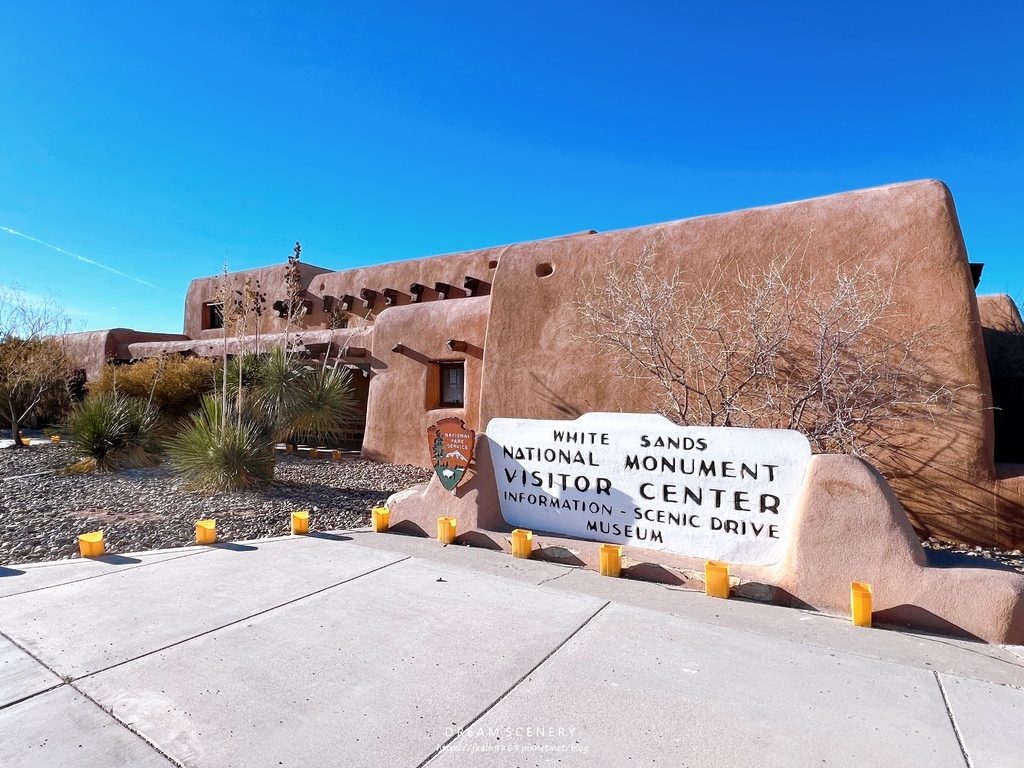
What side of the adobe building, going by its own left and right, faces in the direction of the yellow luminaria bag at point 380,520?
front

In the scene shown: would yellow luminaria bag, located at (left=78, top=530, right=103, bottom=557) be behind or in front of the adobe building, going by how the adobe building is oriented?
in front

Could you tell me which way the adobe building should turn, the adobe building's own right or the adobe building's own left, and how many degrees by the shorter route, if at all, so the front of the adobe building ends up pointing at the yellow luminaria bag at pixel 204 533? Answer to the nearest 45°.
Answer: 0° — it already faces it

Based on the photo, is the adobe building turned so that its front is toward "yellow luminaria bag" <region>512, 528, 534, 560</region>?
yes

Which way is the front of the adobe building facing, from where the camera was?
facing the viewer and to the left of the viewer

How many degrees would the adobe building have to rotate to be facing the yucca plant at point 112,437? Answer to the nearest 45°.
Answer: approximately 45° to its right

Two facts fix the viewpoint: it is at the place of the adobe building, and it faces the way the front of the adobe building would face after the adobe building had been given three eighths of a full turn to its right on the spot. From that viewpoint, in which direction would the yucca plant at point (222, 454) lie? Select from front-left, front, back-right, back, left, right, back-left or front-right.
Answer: left
